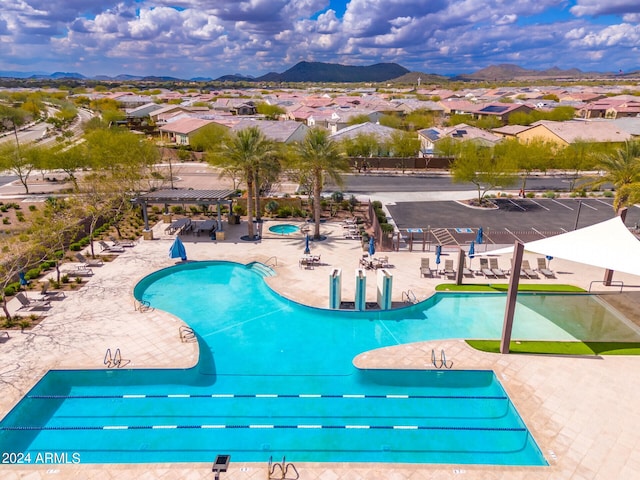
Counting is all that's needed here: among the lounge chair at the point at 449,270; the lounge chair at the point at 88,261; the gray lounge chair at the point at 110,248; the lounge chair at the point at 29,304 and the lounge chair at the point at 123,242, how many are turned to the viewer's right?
4

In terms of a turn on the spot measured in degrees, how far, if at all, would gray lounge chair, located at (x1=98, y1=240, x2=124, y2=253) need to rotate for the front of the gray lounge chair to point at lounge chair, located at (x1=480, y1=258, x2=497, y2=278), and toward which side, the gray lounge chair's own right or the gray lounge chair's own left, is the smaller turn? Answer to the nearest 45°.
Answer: approximately 45° to the gray lounge chair's own right

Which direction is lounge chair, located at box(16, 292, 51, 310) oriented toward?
to the viewer's right

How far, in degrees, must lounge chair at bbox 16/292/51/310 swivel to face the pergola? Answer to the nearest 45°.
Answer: approximately 45° to its left

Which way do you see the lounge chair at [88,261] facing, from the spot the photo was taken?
facing to the right of the viewer

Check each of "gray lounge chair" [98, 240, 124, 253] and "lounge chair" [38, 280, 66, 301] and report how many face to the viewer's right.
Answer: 2

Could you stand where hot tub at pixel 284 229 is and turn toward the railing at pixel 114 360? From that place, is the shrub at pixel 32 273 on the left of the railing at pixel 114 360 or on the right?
right

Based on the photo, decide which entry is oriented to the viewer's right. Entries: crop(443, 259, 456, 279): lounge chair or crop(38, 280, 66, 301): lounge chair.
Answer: crop(38, 280, 66, 301): lounge chair

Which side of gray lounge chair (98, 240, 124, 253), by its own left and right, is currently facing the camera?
right

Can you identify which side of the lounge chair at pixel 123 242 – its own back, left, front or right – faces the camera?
right

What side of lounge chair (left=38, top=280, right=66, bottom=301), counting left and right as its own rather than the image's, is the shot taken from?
right
